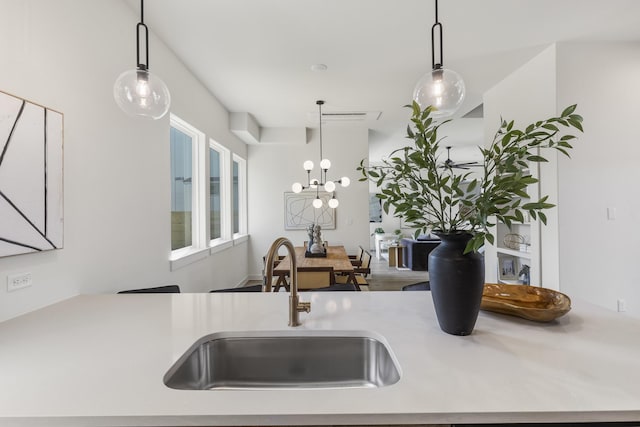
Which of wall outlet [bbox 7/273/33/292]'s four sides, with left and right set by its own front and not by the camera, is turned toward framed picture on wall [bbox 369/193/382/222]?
left

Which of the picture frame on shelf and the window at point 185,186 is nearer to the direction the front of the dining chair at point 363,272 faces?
the window

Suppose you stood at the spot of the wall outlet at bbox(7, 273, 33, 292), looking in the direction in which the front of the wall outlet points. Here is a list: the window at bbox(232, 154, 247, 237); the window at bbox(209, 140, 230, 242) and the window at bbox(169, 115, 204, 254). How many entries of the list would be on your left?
3

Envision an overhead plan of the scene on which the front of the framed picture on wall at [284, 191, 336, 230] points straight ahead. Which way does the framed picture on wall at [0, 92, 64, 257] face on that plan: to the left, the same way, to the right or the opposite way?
to the left

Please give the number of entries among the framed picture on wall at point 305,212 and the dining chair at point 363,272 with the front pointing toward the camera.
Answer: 1

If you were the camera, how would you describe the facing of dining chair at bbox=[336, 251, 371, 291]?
facing to the left of the viewer

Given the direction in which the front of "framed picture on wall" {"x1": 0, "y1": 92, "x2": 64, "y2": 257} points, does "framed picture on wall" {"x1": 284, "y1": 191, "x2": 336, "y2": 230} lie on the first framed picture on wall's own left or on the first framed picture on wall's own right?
on the first framed picture on wall's own left

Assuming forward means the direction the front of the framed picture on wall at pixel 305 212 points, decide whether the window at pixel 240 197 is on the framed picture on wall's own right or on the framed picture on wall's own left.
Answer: on the framed picture on wall's own right

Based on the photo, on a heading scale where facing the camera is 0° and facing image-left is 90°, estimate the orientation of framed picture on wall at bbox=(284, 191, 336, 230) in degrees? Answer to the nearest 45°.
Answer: approximately 0°
